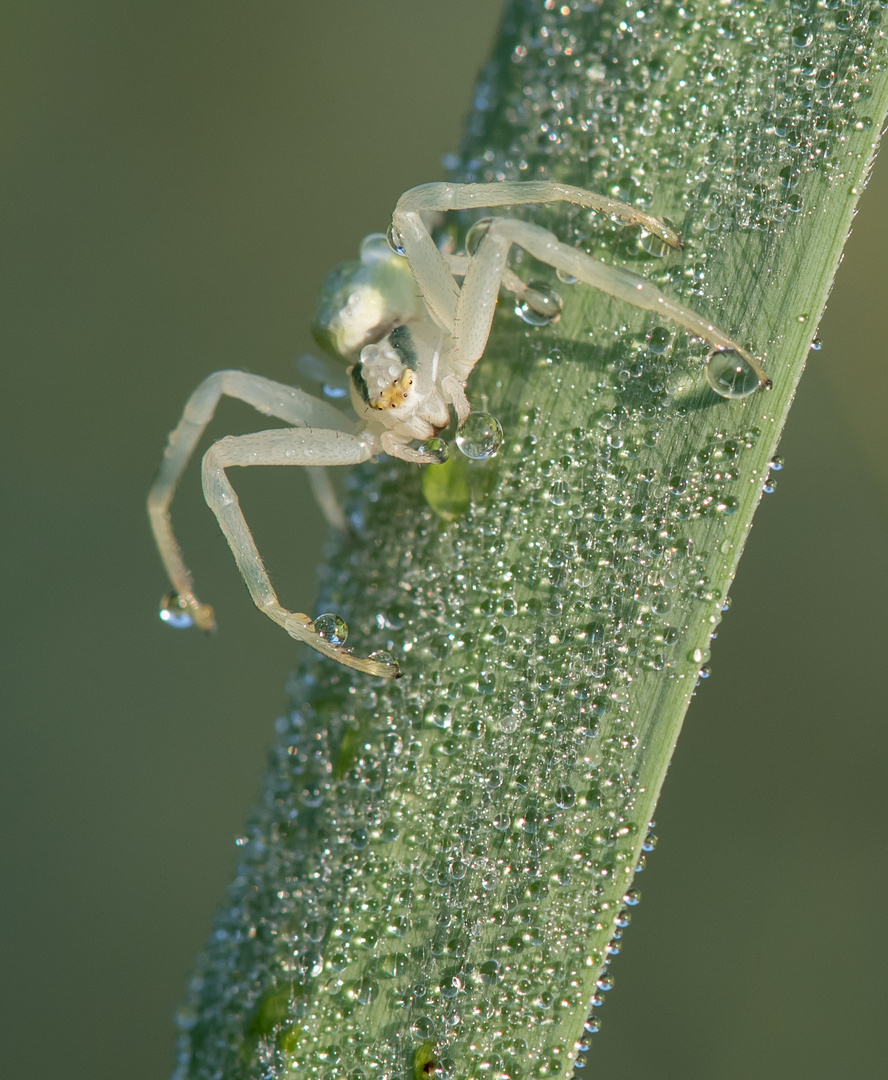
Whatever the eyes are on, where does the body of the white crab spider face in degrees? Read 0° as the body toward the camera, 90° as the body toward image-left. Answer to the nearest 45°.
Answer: approximately 315°
